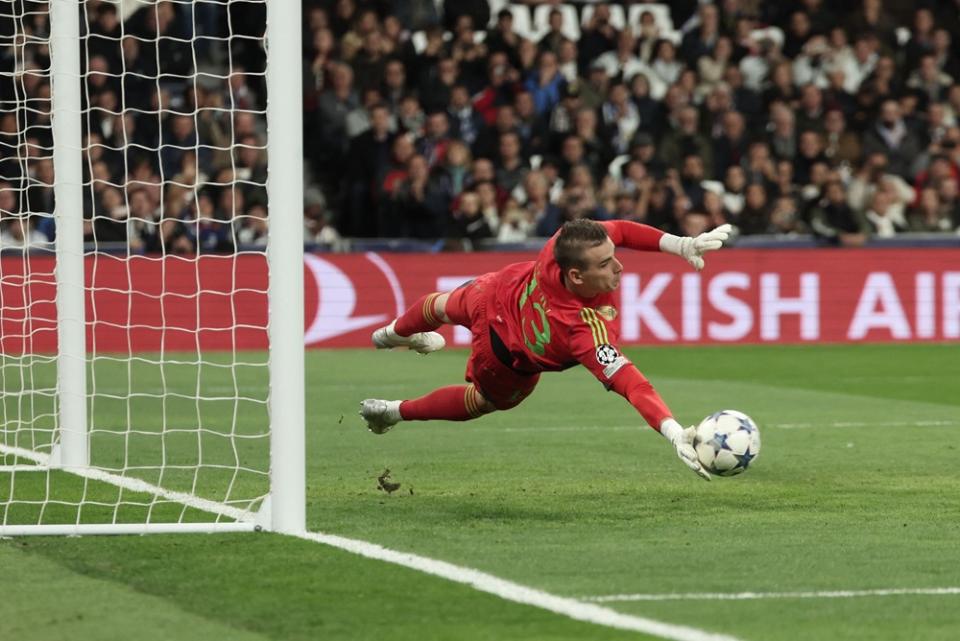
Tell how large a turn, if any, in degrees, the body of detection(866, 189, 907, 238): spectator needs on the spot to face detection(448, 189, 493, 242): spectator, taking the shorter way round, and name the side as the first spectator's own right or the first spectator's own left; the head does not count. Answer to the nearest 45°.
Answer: approximately 45° to the first spectator's own right

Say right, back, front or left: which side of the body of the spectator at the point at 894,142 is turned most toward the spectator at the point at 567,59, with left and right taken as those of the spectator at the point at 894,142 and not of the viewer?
right

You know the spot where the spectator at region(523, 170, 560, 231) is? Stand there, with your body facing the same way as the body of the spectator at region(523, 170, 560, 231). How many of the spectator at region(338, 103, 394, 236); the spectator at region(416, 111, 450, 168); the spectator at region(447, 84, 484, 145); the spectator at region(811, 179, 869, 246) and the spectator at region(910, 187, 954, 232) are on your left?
2

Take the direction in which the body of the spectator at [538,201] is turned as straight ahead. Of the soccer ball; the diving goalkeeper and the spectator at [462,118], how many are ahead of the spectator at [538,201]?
2

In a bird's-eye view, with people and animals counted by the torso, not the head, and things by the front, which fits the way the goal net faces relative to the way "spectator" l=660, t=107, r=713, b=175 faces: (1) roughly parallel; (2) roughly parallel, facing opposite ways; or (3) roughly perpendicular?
roughly perpendicular

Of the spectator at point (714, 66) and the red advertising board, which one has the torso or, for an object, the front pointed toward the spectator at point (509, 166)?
the spectator at point (714, 66)

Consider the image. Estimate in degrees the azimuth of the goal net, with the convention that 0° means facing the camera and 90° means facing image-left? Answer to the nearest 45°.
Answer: approximately 270°

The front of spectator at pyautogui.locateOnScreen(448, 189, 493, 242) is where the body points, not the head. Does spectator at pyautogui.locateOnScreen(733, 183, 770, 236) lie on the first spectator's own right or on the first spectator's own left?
on the first spectator's own left

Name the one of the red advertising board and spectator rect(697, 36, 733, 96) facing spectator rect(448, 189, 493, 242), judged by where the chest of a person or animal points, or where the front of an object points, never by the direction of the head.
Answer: spectator rect(697, 36, 733, 96)

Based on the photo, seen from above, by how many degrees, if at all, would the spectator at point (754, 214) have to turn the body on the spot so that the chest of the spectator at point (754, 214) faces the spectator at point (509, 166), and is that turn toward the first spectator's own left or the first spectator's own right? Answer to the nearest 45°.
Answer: approximately 90° to the first spectator's own right

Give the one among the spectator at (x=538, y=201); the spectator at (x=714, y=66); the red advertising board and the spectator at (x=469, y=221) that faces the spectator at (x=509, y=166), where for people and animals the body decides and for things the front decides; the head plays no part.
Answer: the spectator at (x=714, y=66)

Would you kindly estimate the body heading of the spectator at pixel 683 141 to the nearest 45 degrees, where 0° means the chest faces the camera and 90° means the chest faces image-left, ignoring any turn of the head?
approximately 0°
